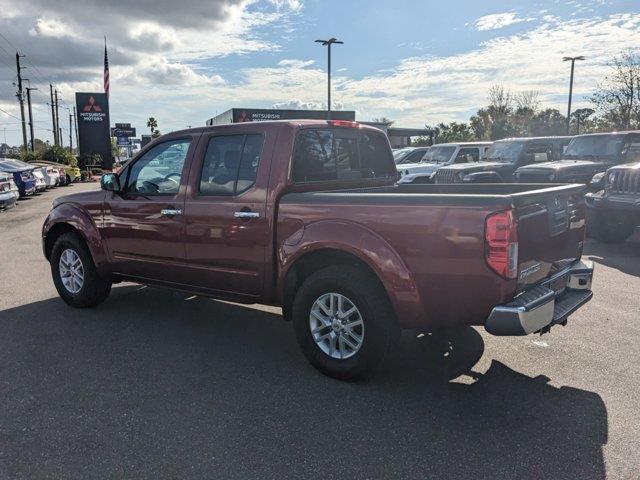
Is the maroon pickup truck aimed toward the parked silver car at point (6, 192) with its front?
yes

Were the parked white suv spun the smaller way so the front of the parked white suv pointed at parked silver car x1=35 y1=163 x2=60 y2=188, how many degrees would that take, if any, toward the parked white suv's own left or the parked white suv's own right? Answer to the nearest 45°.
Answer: approximately 45° to the parked white suv's own right

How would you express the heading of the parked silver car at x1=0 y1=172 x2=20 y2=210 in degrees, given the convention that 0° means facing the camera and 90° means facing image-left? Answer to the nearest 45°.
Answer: approximately 315°

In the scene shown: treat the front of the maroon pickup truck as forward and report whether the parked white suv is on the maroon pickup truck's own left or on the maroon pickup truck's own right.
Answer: on the maroon pickup truck's own right

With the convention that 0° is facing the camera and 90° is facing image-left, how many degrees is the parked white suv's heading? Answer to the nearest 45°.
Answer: approximately 45°

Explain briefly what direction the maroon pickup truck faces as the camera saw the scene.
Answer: facing away from the viewer and to the left of the viewer

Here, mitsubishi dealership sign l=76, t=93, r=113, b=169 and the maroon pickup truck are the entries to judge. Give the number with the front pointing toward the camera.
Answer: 1

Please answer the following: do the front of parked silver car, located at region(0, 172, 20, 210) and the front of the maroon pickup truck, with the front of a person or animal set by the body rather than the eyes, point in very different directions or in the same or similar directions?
very different directions

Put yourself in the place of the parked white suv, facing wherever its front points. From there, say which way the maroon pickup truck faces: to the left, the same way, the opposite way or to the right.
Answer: to the right

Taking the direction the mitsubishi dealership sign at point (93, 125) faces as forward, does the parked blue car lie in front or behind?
in front

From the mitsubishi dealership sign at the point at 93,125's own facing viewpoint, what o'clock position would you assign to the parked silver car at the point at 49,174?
The parked silver car is roughly at 12 o'clock from the mitsubishi dealership sign.

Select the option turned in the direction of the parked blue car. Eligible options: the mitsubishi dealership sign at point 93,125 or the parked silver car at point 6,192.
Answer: the mitsubishi dealership sign
